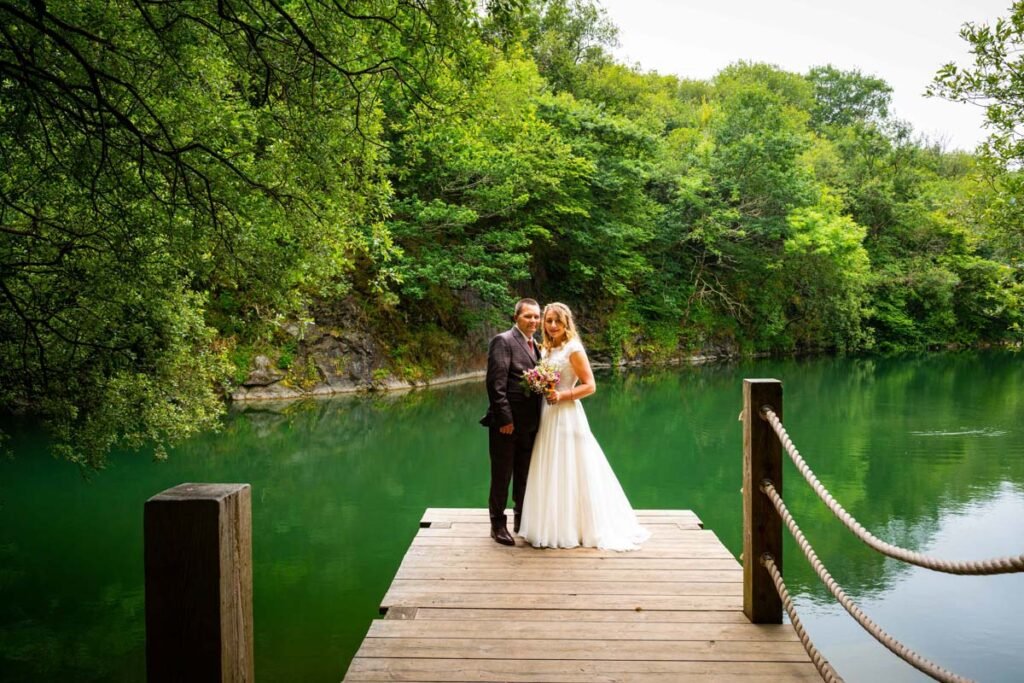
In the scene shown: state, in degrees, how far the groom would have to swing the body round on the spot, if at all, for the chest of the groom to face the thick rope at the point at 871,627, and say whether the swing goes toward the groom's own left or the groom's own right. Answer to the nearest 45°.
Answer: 0° — they already face it

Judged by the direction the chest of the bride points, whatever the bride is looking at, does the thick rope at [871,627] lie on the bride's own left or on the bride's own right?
on the bride's own left

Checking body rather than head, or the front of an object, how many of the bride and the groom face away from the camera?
0

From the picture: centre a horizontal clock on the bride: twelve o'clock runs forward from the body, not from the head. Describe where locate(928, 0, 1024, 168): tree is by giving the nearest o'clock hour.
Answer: The tree is roughly at 6 o'clock from the bride.

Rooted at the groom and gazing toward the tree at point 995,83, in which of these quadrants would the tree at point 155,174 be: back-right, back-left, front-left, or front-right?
back-left

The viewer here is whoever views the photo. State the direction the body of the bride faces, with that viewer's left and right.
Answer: facing the viewer and to the left of the viewer

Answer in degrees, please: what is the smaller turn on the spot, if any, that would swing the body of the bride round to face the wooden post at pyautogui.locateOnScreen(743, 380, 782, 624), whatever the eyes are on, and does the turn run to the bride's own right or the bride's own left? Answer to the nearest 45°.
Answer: approximately 90° to the bride's own left

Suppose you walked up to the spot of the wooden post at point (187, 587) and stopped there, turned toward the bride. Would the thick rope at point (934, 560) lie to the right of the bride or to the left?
right

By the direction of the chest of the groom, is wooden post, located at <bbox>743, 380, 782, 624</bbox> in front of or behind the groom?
in front

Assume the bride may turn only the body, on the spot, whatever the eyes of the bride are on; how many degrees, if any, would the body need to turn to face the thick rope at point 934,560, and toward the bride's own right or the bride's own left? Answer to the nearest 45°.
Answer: approximately 45° to the bride's own left

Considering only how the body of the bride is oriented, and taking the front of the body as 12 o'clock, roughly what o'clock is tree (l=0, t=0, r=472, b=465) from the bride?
The tree is roughly at 2 o'clock from the bride.

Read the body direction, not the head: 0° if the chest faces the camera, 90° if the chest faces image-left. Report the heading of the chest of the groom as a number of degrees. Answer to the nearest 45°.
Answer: approximately 315°
